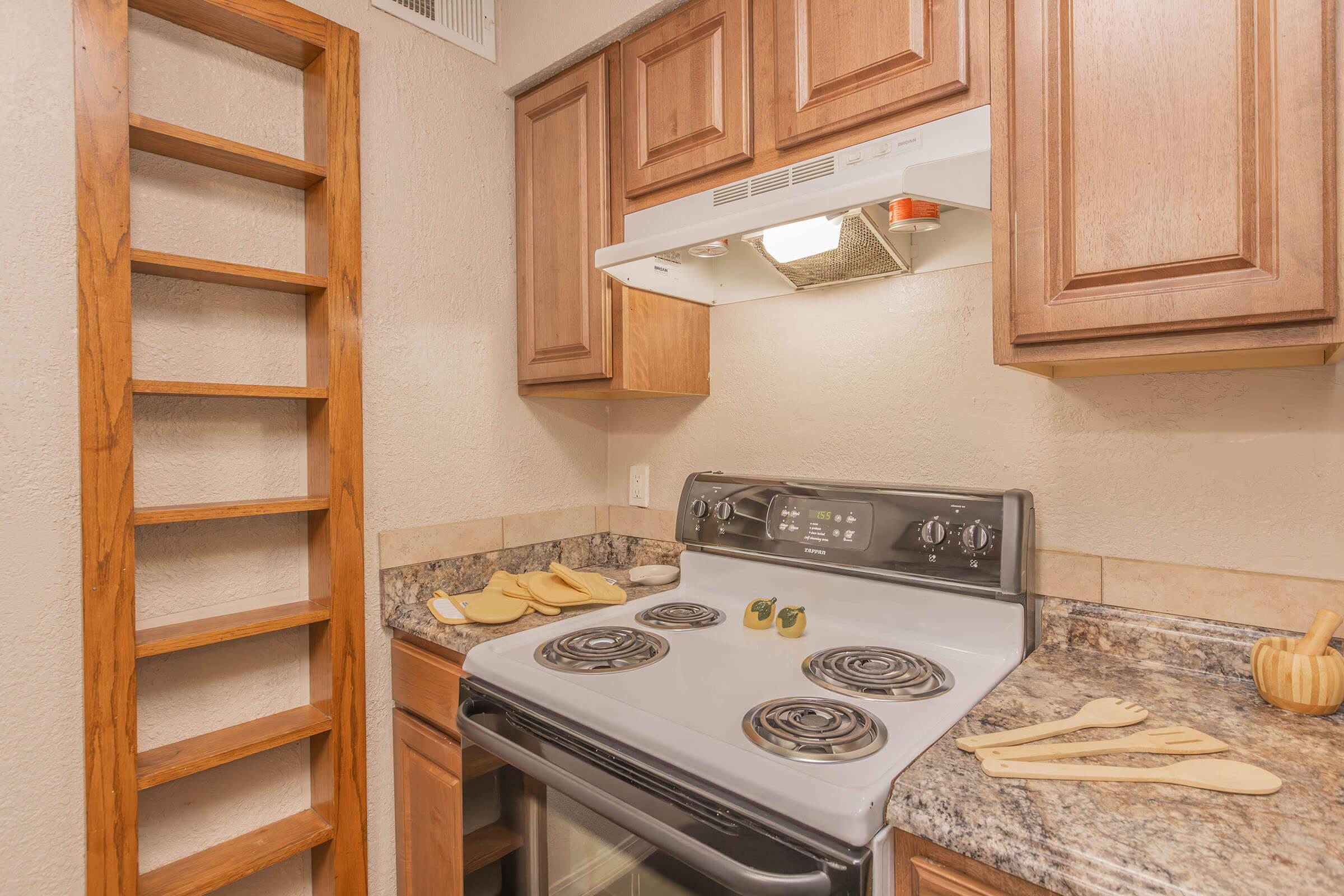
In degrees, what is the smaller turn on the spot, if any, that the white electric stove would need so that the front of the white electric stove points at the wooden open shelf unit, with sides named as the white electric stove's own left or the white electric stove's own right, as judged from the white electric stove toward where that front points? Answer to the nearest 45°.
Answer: approximately 45° to the white electric stove's own right

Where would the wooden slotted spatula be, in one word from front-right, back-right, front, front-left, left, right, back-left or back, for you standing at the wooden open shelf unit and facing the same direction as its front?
front

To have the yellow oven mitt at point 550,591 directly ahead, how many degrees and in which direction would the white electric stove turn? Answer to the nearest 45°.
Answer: approximately 90° to its right

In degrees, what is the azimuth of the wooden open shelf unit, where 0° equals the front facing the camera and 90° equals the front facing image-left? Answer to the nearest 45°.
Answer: approximately 315°

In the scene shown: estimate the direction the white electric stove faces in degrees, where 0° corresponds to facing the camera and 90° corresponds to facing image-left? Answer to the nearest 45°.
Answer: approximately 45°

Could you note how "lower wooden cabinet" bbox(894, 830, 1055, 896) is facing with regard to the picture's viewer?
facing the viewer and to the left of the viewer

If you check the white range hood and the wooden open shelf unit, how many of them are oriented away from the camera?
0

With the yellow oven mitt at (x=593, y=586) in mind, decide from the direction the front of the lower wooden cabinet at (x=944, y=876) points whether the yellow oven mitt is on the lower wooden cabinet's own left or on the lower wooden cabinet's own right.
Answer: on the lower wooden cabinet's own right

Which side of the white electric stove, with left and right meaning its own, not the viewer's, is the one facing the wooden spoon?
left

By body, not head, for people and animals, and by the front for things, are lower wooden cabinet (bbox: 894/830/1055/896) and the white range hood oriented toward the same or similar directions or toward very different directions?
same or similar directions

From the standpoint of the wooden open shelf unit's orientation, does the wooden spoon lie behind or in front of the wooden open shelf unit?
in front
